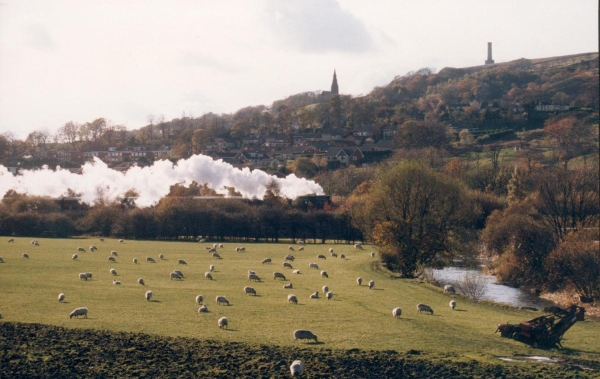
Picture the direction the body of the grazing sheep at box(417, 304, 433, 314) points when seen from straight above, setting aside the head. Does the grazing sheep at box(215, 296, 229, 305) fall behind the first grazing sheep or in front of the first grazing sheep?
behind

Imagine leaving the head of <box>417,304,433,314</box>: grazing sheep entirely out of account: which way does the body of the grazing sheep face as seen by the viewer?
to the viewer's right

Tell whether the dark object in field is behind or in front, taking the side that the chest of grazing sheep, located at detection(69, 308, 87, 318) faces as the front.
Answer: behind

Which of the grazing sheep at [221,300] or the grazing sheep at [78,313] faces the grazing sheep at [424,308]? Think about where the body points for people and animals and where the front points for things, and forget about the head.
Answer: the grazing sheep at [221,300]

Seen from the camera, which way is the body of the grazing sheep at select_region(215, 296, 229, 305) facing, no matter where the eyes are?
to the viewer's right

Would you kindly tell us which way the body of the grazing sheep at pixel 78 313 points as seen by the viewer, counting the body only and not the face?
to the viewer's left

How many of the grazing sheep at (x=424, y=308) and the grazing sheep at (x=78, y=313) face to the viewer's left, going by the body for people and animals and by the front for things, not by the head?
1

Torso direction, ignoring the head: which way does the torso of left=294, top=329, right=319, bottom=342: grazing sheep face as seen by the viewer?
to the viewer's right

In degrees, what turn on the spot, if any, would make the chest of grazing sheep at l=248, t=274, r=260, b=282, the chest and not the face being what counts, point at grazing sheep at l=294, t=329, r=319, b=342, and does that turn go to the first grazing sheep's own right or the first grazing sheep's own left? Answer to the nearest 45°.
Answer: approximately 90° to the first grazing sheep's own right

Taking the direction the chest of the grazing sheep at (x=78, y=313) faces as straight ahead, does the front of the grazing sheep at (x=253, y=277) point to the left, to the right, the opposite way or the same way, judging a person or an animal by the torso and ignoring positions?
the opposite way
